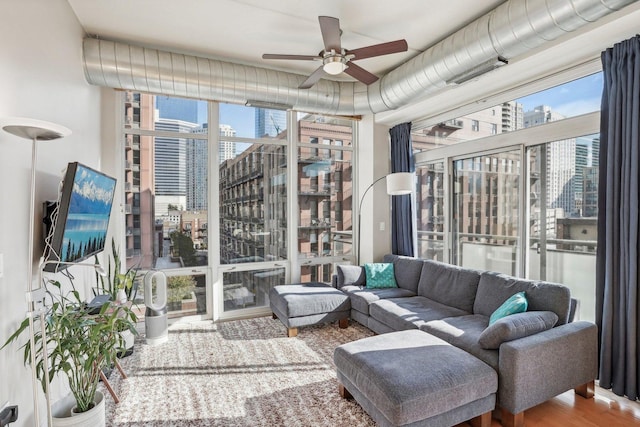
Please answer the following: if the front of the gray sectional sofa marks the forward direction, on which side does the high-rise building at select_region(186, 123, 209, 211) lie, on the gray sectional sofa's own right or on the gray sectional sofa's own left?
on the gray sectional sofa's own right

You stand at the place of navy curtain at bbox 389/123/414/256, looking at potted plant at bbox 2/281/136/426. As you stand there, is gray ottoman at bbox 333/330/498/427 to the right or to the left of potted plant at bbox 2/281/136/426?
left

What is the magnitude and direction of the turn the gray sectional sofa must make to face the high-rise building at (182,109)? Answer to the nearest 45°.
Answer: approximately 45° to its right

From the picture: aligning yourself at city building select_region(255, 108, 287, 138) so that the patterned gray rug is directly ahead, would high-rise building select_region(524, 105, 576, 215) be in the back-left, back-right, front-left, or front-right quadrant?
front-left

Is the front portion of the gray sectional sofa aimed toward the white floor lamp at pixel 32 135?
yes

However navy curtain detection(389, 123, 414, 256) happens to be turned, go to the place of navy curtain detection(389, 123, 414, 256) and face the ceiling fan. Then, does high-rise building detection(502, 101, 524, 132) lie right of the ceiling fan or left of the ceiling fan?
left

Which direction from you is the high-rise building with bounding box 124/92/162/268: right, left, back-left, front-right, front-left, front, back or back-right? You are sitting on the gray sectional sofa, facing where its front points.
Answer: front-right

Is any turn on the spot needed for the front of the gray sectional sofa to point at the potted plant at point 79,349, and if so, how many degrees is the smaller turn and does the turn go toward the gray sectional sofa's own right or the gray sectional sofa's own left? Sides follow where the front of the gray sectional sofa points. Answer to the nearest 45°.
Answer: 0° — it already faces it

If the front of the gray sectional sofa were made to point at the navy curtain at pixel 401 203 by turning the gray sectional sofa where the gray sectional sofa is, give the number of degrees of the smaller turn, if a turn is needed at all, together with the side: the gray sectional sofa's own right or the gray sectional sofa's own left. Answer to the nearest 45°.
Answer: approximately 90° to the gray sectional sofa's own right

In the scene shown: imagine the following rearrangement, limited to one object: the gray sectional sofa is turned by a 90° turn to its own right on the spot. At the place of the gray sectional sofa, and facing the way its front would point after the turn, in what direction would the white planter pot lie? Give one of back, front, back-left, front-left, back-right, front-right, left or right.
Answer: left
